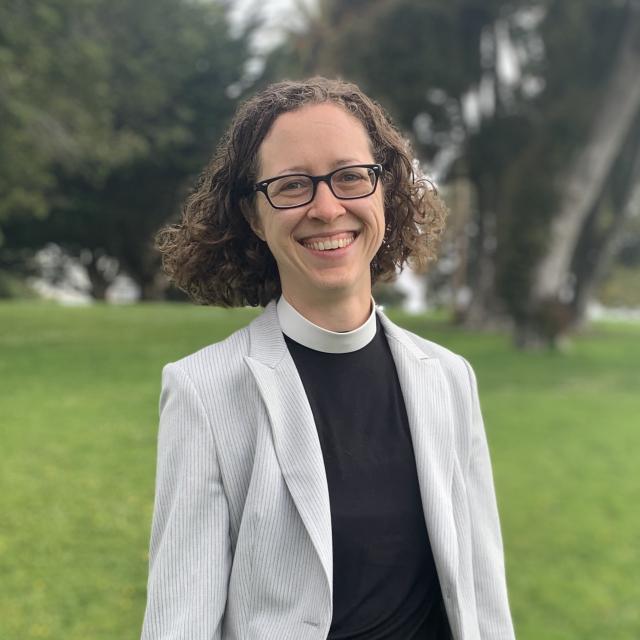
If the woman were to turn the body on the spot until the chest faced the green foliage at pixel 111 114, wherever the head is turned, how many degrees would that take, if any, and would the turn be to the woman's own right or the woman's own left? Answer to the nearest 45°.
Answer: approximately 135° to the woman's own left

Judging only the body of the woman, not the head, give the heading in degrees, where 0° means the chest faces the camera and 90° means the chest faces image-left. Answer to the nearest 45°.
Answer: approximately 315°

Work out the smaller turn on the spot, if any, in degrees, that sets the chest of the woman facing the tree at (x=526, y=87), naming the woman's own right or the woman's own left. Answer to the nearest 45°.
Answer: approximately 135° to the woman's own left
